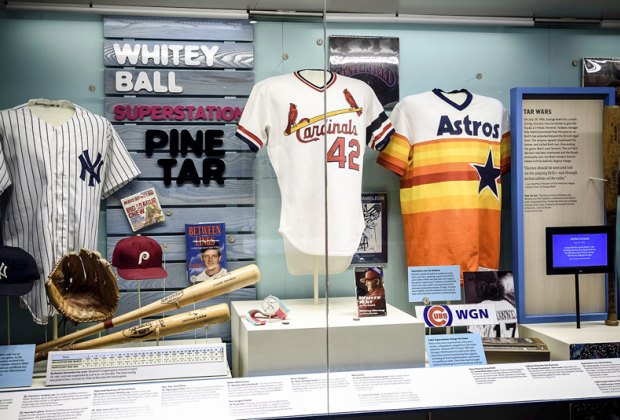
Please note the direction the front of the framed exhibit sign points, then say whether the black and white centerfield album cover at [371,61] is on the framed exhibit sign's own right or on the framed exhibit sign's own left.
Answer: on the framed exhibit sign's own right

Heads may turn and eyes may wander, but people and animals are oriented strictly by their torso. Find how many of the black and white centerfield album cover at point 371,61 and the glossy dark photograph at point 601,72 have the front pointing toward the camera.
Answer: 2

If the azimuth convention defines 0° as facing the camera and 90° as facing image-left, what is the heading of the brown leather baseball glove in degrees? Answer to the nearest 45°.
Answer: approximately 0°

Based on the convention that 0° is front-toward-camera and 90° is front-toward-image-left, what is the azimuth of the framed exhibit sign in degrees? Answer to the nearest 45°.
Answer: approximately 0°
